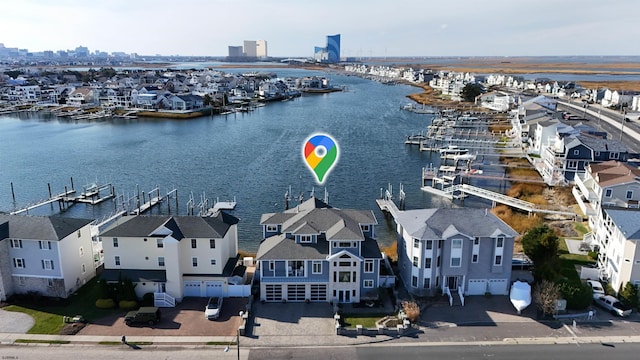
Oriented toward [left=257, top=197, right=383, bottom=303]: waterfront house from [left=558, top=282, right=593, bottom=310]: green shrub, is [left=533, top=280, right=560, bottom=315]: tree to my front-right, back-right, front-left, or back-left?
front-left

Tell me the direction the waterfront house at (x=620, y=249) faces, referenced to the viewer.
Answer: facing the viewer and to the left of the viewer

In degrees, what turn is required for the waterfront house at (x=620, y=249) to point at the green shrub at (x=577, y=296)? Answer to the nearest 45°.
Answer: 0° — it already faces it

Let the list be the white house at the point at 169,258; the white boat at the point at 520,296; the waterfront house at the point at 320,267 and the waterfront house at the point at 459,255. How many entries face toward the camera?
4

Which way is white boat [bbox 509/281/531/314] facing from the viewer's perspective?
toward the camera

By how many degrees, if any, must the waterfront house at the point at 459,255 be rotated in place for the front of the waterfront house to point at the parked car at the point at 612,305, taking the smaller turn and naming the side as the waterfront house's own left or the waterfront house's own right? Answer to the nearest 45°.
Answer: approximately 90° to the waterfront house's own left

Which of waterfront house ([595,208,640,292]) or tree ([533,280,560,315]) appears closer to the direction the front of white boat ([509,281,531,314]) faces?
the tree

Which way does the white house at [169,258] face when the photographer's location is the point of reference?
facing the viewer

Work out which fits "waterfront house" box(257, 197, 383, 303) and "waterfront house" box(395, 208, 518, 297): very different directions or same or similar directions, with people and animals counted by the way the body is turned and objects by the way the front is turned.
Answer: same or similar directions

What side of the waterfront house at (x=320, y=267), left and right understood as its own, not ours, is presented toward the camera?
front

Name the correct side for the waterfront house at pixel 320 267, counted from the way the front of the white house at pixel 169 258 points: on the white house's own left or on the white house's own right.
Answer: on the white house's own left

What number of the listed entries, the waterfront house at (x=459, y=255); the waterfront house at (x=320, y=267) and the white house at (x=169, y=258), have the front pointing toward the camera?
3

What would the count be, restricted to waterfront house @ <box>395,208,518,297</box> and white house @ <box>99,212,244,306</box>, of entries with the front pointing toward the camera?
2

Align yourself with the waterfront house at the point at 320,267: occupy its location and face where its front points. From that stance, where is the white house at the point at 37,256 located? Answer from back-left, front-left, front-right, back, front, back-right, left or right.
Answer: right
